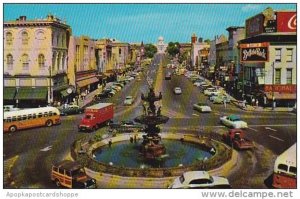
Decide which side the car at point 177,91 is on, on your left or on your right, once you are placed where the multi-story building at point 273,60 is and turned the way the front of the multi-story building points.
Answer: on your right

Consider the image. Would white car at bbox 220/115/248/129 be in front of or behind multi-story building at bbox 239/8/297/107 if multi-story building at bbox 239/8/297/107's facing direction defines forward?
in front

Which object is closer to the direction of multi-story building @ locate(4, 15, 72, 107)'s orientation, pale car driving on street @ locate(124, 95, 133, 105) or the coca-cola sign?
the coca-cola sign

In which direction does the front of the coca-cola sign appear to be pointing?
toward the camera

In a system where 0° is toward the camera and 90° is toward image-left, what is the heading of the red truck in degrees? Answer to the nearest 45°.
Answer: approximately 45°

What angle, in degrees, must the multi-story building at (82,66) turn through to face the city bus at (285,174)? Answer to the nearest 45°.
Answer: approximately 45° to its right

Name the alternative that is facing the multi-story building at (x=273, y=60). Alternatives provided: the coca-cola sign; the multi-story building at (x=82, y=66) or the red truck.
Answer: the multi-story building at (x=82, y=66)

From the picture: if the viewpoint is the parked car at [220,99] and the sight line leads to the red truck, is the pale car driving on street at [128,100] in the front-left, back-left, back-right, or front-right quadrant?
front-right

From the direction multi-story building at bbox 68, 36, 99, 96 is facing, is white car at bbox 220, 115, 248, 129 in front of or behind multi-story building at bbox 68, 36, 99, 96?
in front

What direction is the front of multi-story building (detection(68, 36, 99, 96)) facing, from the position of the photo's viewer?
facing the viewer and to the right of the viewer
